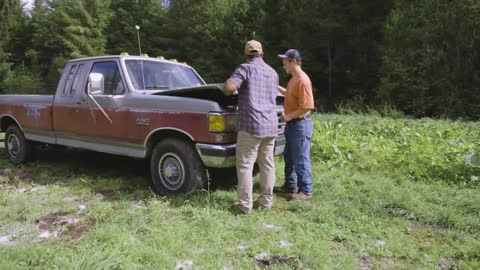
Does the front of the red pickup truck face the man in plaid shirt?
yes

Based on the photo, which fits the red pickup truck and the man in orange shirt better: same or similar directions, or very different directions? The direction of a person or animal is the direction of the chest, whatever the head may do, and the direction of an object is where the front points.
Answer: very different directions

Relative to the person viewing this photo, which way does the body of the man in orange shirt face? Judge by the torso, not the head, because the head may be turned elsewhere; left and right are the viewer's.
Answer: facing to the left of the viewer

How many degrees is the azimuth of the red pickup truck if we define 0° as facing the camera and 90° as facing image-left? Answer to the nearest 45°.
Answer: approximately 315°

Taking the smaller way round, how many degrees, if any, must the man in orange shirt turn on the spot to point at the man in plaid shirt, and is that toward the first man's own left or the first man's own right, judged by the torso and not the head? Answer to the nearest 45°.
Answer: approximately 45° to the first man's own left

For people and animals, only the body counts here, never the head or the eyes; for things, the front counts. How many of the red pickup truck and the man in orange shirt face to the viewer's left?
1
